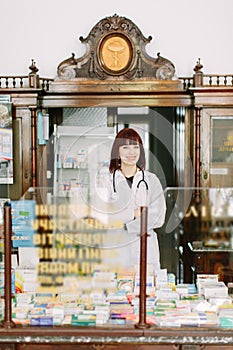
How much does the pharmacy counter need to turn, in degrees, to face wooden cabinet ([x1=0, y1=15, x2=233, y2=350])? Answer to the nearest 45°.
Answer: approximately 180°

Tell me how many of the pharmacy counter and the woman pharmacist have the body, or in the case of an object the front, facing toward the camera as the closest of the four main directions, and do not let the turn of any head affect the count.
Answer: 2

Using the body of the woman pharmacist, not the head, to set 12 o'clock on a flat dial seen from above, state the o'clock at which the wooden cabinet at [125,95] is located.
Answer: The wooden cabinet is roughly at 6 o'clock from the woman pharmacist.

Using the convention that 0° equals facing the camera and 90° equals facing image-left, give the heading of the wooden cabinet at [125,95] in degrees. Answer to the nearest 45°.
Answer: approximately 0°

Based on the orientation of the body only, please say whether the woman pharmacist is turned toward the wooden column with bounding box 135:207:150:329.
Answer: yes

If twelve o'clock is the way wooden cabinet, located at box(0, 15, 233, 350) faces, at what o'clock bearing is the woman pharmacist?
The woman pharmacist is roughly at 12 o'clock from the wooden cabinet.
